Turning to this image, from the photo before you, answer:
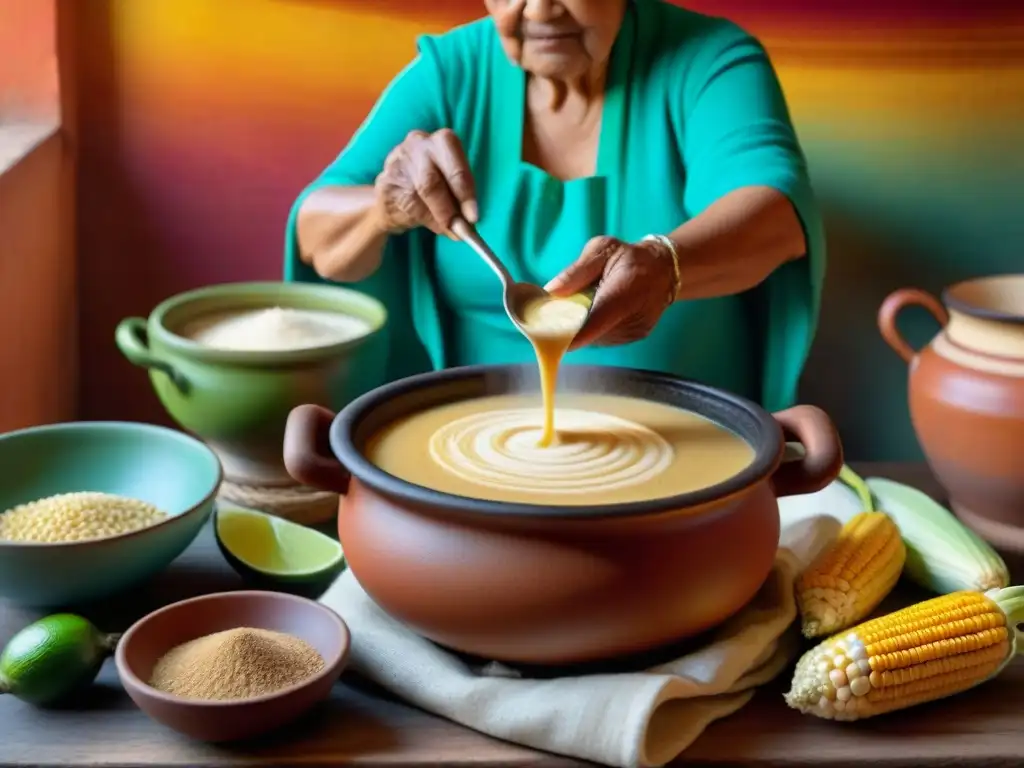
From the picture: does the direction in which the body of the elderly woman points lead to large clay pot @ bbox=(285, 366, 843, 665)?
yes

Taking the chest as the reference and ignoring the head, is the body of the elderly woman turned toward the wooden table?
yes

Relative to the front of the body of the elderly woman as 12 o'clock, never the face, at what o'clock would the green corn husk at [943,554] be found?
The green corn husk is roughly at 11 o'clock from the elderly woman.

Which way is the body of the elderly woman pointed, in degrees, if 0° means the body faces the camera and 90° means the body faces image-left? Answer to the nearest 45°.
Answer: approximately 0°

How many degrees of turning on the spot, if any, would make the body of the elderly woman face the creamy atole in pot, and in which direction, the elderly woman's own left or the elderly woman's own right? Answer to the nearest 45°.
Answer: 0° — they already face it
